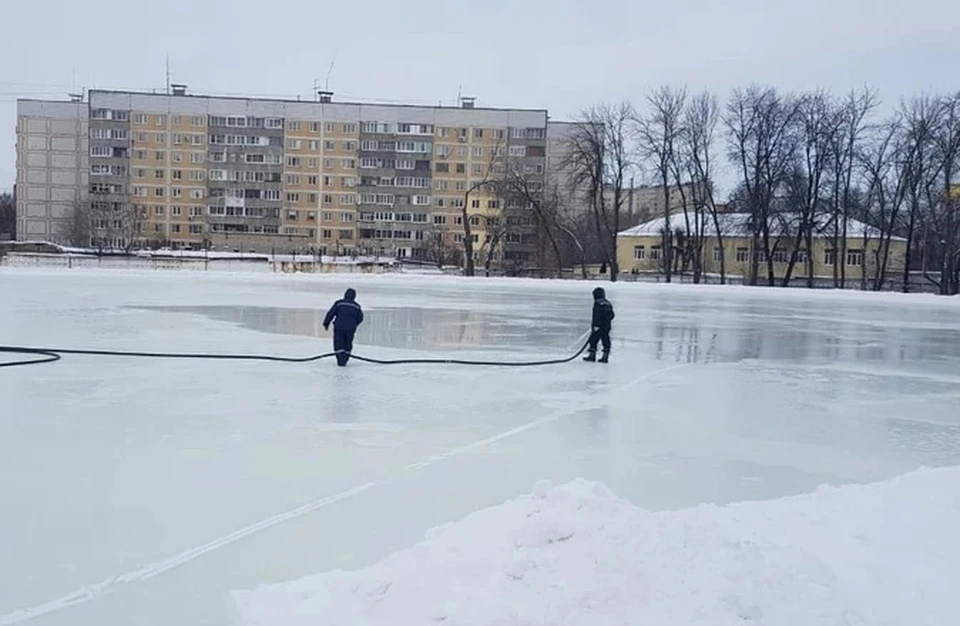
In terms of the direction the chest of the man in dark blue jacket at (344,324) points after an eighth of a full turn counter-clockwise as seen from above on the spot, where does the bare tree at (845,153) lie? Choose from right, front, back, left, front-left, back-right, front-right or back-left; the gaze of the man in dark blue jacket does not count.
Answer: right

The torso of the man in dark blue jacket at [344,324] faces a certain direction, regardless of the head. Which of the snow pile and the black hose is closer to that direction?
the black hose

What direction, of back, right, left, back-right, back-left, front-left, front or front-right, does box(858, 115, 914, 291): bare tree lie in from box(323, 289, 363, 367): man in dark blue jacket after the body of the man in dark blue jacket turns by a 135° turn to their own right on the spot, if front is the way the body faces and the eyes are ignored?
left

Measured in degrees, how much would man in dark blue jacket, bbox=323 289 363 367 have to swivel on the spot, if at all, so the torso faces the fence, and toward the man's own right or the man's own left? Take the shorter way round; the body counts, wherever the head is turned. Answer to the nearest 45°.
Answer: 0° — they already face it

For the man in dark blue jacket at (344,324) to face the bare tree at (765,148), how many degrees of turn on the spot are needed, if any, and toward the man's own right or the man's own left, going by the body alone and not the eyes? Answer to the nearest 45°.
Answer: approximately 45° to the man's own right

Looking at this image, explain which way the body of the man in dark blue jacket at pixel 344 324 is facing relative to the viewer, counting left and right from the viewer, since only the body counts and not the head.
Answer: facing away from the viewer

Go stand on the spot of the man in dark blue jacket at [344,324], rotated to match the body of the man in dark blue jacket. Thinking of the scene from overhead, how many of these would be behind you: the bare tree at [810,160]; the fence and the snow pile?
1

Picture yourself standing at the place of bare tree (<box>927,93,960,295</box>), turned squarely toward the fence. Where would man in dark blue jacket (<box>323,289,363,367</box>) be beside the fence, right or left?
left

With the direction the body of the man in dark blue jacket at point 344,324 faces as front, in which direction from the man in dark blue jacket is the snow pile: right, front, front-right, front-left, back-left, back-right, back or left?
back

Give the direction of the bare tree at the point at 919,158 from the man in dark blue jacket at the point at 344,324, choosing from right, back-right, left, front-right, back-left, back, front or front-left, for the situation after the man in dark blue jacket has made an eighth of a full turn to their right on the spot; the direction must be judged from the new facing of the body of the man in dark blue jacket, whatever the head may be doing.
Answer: front

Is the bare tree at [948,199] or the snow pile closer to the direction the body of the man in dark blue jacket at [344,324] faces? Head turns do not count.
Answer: the bare tree
